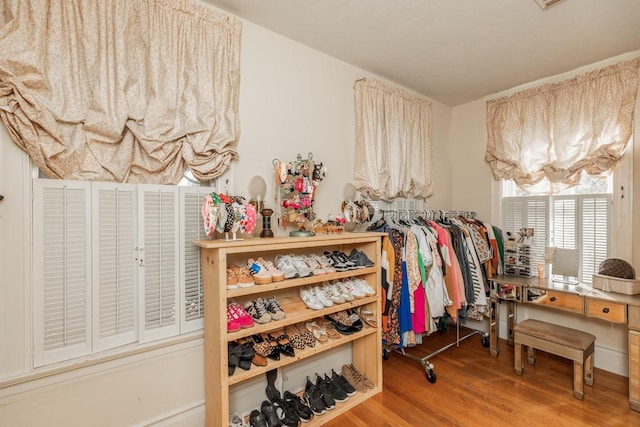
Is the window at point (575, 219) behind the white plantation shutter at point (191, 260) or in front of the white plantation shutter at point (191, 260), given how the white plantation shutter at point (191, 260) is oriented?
in front

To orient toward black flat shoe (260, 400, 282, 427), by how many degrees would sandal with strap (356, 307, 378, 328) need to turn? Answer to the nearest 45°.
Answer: approximately 90° to its right

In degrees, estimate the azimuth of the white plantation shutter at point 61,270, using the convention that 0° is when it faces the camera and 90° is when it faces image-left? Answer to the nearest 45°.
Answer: approximately 315°

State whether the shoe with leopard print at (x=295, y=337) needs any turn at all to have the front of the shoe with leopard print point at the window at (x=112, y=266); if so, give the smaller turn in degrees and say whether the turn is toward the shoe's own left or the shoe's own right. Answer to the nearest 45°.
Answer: approximately 135° to the shoe's own right

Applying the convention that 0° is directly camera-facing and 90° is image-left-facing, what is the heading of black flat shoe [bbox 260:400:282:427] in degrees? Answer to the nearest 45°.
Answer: approximately 315°
